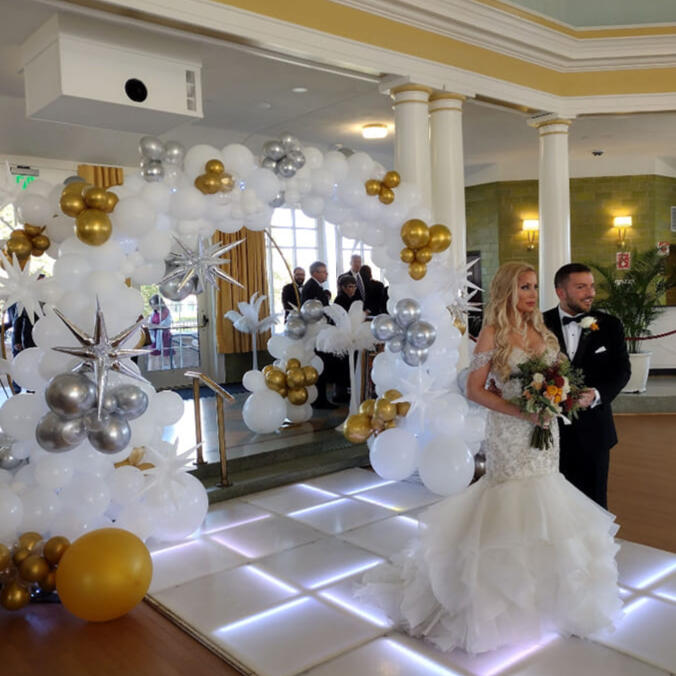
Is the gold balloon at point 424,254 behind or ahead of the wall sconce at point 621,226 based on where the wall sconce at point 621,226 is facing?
ahead

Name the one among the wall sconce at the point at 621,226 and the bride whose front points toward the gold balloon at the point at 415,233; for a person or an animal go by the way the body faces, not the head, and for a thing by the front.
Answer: the wall sconce

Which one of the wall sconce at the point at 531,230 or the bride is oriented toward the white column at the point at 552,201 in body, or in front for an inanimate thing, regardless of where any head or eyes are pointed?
the wall sconce

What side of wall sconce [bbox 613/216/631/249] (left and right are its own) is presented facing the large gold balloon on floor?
front

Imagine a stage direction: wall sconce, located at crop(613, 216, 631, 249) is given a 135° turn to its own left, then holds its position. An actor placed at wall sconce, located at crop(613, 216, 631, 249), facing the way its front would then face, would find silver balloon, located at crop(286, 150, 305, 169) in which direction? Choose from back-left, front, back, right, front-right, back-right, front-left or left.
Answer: back-right

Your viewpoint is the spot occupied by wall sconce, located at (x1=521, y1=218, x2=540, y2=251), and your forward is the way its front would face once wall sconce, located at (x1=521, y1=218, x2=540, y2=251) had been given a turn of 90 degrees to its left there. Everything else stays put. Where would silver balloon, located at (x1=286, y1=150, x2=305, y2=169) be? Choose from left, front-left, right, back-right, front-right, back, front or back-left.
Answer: right

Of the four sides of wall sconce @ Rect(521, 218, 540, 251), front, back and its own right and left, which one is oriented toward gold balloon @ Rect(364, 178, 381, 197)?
front

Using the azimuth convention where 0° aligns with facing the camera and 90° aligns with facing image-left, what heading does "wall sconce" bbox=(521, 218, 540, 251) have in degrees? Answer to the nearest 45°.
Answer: approximately 0°

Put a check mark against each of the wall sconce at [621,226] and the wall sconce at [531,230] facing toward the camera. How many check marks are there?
2

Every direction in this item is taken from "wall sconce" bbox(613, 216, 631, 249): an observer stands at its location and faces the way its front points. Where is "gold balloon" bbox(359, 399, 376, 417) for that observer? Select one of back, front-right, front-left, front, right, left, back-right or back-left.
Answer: front

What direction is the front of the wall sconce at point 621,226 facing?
toward the camera
